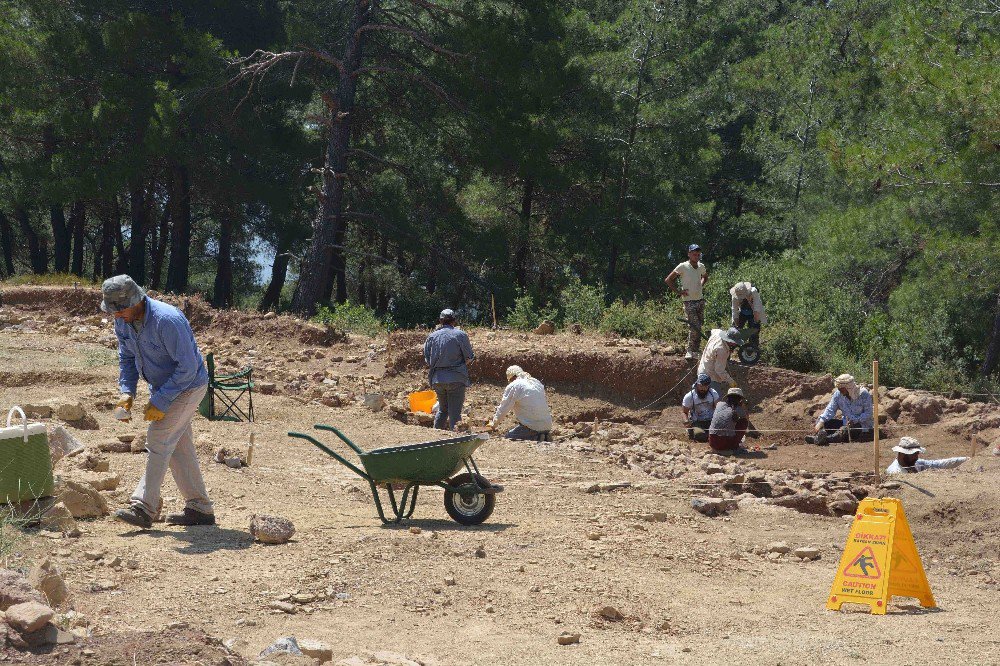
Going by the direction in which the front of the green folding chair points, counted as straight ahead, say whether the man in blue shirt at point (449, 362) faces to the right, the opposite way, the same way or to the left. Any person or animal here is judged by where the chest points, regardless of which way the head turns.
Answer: to the left

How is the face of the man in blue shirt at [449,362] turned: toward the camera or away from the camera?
away from the camera

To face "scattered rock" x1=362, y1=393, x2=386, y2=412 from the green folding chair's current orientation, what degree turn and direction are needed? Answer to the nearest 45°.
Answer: approximately 45° to its left

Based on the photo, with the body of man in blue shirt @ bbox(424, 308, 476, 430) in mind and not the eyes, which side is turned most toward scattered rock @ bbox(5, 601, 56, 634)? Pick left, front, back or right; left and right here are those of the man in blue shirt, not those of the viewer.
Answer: back

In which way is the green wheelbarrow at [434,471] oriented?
to the viewer's right

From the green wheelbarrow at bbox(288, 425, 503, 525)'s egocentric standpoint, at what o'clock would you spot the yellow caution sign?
The yellow caution sign is roughly at 1 o'clock from the green wheelbarrow.

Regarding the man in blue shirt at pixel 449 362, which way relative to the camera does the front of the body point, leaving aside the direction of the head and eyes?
away from the camera

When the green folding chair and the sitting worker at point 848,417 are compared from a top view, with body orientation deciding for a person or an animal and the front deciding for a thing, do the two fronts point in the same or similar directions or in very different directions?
very different directions
